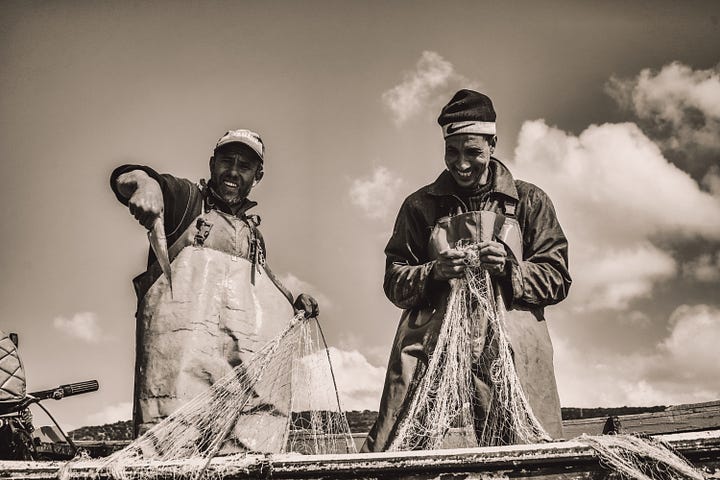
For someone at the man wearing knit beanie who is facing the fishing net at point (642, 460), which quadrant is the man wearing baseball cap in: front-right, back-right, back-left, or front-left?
back-right

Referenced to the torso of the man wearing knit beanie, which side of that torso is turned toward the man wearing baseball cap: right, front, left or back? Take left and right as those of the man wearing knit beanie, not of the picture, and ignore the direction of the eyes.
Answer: right

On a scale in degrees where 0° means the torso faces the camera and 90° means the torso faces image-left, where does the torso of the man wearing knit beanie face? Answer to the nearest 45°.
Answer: approximately 0°
